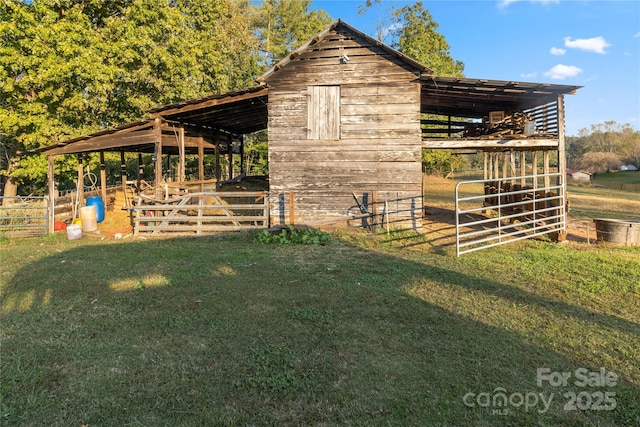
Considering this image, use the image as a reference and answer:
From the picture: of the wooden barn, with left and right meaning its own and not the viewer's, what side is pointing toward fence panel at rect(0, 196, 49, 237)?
right

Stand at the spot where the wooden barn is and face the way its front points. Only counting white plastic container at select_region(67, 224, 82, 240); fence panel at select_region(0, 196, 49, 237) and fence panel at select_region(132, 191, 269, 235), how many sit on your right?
3

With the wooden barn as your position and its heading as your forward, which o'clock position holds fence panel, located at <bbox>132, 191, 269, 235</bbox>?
The fence panel is roughly at 3 o'clock from the wooden barn.

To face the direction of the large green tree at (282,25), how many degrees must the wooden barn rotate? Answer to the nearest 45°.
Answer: approximately 180°

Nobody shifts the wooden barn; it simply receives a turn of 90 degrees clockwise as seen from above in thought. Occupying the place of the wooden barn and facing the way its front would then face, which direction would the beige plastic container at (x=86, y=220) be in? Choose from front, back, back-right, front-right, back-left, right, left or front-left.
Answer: front

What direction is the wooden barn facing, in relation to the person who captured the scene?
facing the viewer

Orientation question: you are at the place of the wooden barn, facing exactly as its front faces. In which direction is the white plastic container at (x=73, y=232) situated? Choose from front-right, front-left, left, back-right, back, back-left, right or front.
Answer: right
